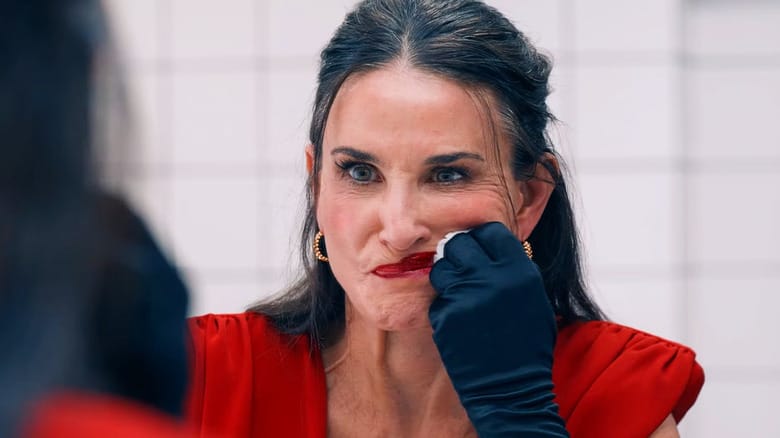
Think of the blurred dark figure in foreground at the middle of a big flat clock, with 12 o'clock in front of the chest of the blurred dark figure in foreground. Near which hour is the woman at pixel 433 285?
The woman is roughly at 1 o'clock from the blurred dark figure in foreground.

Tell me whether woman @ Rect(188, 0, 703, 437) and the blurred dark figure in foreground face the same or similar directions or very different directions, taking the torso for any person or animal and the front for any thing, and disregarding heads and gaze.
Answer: very different directions

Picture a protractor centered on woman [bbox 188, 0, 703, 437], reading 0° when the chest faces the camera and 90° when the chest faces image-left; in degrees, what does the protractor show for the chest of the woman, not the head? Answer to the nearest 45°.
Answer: approximately 0°

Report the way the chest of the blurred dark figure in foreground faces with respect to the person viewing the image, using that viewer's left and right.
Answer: facing away from the viewer

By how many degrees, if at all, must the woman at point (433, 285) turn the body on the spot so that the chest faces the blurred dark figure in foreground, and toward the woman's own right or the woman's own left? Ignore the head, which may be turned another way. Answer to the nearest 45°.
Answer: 0° — they already face them

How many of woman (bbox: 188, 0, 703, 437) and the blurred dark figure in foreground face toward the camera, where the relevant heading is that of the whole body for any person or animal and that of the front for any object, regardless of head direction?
1
